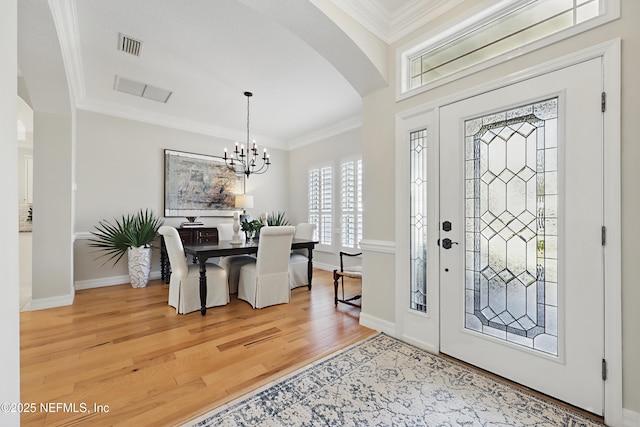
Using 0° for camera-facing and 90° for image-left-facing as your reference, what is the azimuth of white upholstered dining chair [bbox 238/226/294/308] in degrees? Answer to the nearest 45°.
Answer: approximately 135°

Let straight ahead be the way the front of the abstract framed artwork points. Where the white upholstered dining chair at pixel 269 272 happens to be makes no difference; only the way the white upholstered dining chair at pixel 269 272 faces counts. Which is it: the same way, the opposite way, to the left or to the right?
the opposite way

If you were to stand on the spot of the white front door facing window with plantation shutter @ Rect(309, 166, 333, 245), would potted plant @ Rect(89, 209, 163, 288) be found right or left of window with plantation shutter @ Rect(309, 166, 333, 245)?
left

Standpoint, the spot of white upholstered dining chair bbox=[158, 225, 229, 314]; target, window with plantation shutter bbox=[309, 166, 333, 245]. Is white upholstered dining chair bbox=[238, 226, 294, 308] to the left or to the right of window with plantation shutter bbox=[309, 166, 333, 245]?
right

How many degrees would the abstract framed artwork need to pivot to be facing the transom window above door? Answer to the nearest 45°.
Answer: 0° — it already faces it

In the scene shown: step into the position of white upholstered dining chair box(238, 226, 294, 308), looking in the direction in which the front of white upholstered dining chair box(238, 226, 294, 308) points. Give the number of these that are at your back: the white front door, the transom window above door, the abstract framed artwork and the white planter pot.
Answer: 2

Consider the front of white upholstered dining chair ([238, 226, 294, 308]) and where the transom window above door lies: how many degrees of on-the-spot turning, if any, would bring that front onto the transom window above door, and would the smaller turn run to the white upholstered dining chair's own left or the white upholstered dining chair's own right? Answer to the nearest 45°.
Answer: approximately 180°

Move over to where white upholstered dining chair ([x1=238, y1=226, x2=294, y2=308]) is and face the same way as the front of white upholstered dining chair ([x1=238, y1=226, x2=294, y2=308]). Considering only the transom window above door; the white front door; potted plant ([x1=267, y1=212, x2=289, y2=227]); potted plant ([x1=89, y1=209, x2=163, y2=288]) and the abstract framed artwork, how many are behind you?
2

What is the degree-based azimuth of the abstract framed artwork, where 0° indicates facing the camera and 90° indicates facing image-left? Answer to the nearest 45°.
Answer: approximately 315°

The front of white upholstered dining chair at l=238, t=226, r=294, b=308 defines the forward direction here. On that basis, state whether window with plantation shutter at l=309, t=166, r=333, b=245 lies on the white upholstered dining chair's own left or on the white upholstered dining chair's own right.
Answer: on the white upholstered dining chair's own right

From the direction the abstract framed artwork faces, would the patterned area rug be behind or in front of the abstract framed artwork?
in front

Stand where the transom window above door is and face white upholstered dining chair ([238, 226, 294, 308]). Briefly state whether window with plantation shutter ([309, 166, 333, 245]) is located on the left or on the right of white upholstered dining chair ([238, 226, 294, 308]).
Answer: right

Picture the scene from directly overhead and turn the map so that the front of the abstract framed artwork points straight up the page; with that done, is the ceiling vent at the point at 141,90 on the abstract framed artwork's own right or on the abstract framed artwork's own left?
on the abstract framed artwork's own right

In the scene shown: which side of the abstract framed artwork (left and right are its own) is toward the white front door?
front

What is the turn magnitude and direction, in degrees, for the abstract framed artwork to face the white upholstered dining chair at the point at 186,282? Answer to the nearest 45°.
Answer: approximately 45° to its right

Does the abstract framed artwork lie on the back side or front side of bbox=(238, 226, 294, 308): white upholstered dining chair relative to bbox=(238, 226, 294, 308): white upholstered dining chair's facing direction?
on the front side

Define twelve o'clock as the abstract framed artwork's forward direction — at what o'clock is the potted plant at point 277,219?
The potted plant is roughly at 10 o'clock from the abstract framed artwork.
